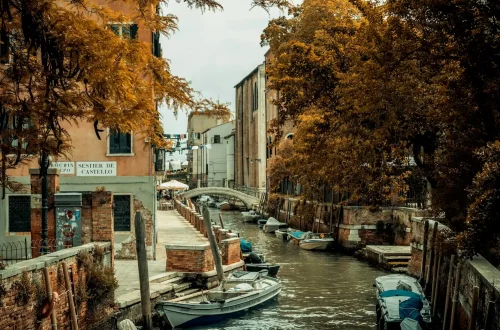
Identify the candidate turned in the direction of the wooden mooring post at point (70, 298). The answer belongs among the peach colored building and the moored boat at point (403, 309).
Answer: the peach colored building

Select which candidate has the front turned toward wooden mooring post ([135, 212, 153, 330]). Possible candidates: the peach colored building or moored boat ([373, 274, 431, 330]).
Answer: the peach colored building

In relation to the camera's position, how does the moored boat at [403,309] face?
facing away from the viewer

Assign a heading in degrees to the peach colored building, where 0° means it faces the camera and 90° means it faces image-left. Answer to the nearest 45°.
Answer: approximately 0°

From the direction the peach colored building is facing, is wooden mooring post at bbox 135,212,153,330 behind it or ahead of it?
ahead

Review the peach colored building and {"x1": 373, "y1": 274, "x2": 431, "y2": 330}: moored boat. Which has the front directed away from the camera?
the moored boat

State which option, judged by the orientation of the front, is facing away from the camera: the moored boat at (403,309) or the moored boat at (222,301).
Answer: the moored boat at (403,309)

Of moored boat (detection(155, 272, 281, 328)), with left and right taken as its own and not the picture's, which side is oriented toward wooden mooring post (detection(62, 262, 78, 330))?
front

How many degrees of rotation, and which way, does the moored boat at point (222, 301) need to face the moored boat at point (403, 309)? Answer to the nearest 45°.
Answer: approximately 90° to its left

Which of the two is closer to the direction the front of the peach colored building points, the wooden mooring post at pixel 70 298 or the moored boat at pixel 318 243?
the wooden mooring post

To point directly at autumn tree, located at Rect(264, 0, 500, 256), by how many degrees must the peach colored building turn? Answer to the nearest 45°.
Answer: approximately 45° to its left

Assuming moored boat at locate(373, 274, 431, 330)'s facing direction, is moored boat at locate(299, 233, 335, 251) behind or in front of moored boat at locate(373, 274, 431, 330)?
in front

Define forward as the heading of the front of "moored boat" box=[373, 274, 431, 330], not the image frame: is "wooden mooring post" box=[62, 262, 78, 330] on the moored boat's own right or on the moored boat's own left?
on the moored boat's own left

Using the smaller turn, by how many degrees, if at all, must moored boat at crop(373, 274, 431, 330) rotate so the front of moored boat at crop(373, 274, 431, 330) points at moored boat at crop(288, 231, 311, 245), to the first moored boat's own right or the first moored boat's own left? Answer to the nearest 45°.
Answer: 0° — it already faces it

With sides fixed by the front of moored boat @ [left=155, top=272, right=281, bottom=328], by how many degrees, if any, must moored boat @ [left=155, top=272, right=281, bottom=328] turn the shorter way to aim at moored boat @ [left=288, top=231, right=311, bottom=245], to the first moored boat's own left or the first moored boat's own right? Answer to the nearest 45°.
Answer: approximately 135° to the first moored boat's own right
